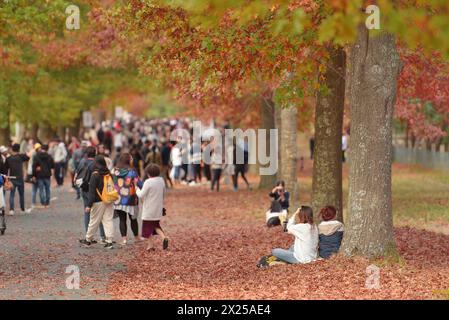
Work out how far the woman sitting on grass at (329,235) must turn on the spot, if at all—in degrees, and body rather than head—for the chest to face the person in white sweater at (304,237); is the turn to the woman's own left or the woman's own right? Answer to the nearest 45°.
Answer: approximately 135° to the woman's own left

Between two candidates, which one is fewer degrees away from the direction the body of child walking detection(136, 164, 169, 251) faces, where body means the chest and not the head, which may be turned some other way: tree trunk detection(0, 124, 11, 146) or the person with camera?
the tree trunk

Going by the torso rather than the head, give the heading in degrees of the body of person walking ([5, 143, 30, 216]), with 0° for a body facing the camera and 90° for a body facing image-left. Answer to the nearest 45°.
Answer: approximately 180°

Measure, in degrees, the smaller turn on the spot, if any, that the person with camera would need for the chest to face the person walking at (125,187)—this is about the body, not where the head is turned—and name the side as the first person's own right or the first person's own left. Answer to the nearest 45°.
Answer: approximately 45° to the first person's own right

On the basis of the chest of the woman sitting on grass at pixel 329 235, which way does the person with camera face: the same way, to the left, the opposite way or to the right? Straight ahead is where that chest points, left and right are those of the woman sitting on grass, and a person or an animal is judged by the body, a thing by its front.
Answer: the opposite way

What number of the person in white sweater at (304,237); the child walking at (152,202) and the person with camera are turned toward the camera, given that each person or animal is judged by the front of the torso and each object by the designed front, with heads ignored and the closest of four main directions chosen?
1

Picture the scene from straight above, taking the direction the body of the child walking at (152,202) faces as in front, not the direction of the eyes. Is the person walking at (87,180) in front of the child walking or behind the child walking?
in front

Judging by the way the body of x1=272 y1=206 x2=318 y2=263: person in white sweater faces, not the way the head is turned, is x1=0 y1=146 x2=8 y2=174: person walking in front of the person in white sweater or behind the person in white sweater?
in front

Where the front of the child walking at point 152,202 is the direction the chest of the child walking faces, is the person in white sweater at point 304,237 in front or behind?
behind

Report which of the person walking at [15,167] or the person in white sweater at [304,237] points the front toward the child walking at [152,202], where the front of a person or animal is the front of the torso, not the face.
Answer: the person in white sweater

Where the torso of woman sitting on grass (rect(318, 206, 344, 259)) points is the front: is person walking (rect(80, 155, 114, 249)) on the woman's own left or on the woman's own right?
on the woman's own left

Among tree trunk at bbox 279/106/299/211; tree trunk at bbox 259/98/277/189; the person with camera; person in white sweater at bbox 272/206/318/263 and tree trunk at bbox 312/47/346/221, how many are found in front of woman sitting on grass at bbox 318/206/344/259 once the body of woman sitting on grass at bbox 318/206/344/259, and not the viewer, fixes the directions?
4

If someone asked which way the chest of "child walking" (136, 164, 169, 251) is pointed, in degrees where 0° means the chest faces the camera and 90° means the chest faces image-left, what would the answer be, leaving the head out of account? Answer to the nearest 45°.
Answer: approximately 135°

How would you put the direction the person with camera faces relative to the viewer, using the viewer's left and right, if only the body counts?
facing the viewer

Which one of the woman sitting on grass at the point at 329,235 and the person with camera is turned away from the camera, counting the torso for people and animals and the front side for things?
the woman sitting on grass
